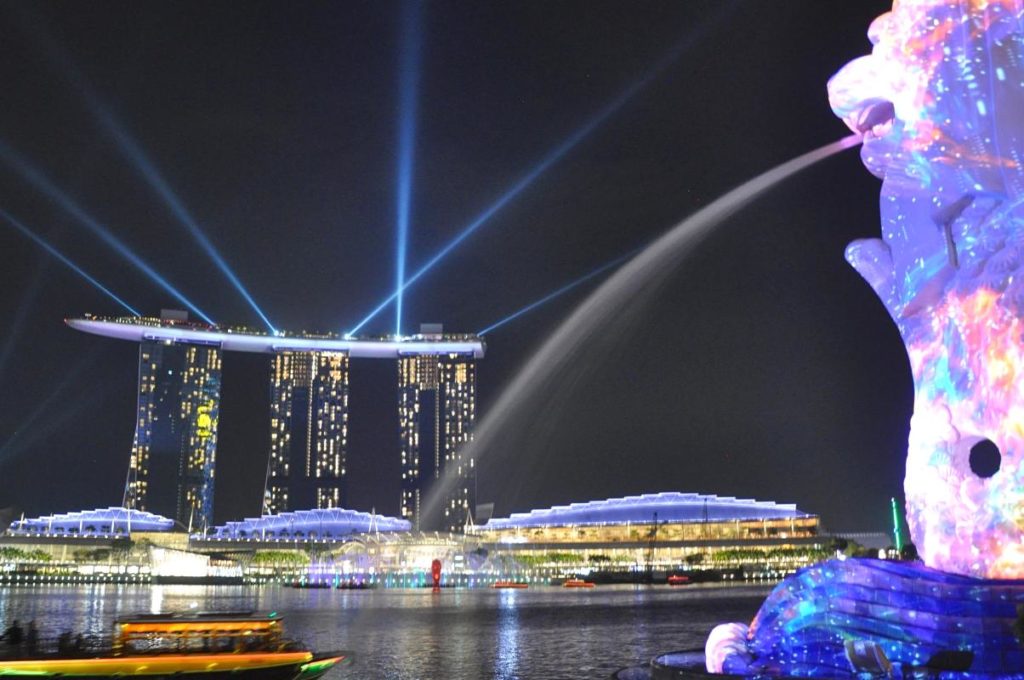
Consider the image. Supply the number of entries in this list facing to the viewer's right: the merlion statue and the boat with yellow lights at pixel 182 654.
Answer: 1

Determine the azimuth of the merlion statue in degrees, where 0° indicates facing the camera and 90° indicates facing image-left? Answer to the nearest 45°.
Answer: approximately 90°

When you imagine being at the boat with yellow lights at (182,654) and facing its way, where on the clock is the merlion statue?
The merlion statue is roughly at 1 o'clock from the boat with yellow lights.

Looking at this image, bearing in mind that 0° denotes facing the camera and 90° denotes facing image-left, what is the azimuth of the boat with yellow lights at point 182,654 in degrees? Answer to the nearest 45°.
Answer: approximately 270°

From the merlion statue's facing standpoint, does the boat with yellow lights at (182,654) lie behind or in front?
in front
